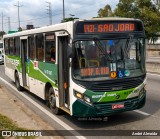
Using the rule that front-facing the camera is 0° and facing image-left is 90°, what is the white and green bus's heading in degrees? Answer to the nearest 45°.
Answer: approximately 315°
